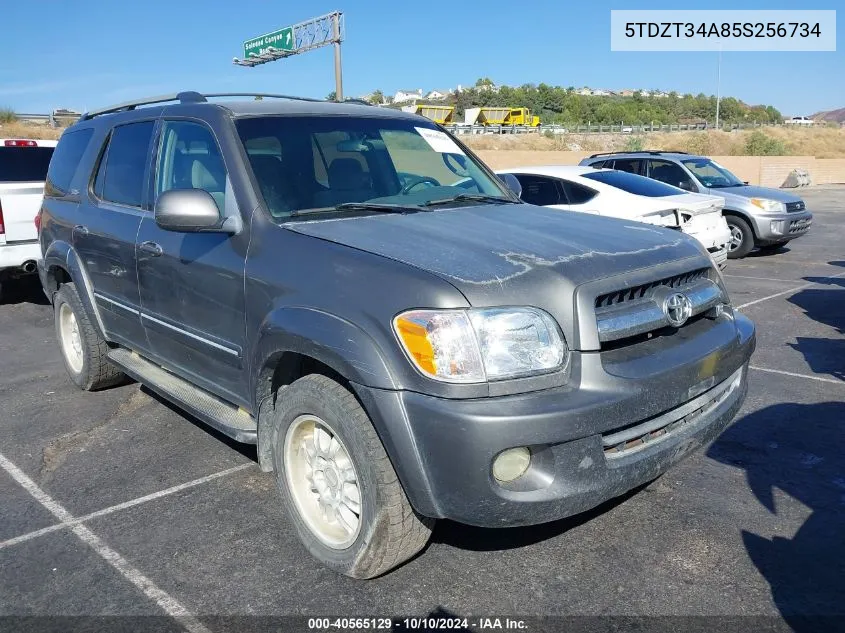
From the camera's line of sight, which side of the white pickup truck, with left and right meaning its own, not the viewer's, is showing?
back

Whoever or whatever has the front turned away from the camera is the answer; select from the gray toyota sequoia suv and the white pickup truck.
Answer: the white pickup truck

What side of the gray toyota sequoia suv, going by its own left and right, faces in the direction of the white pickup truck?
back

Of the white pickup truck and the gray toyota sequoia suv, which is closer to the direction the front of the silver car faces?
the gray toyota sequoia suv

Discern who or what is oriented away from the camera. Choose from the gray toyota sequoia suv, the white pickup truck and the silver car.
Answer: the white pickup truck

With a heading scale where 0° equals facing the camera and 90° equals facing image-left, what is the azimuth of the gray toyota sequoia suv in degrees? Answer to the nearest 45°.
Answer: approximately 315°

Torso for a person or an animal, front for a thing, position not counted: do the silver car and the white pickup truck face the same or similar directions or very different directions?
very different directions

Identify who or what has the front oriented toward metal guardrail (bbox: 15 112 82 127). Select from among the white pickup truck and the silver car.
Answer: the white pickup truck

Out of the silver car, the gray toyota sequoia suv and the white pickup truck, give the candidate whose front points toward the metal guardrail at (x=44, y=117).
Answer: the white pickup truck

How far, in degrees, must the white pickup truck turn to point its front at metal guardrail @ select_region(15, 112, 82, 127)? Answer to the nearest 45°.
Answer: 0° — it already faces it

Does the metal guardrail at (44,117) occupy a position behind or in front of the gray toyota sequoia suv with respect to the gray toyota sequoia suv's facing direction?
behind

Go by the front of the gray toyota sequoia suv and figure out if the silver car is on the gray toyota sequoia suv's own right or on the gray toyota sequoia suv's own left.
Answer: on the gray toyota sequoia suv's own left

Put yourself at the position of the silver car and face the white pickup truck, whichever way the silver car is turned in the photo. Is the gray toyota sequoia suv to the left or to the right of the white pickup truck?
left

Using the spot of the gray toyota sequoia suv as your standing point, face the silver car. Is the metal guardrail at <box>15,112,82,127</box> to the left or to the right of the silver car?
left
